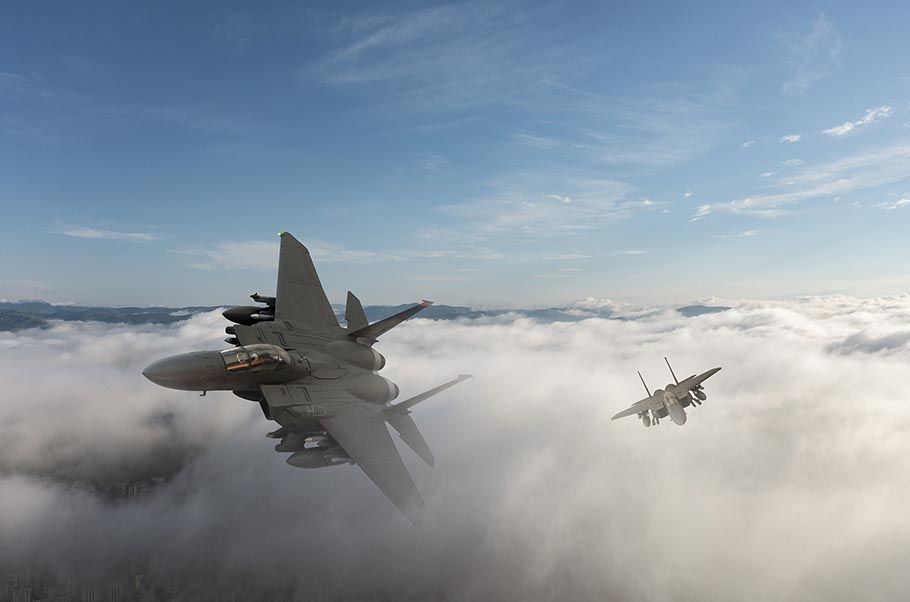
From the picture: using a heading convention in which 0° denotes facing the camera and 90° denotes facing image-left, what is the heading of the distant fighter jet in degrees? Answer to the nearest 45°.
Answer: approximately 0°

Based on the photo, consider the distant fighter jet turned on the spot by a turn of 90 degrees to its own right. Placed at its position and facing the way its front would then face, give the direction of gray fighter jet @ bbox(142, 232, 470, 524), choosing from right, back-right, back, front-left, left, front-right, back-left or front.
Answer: front-left
